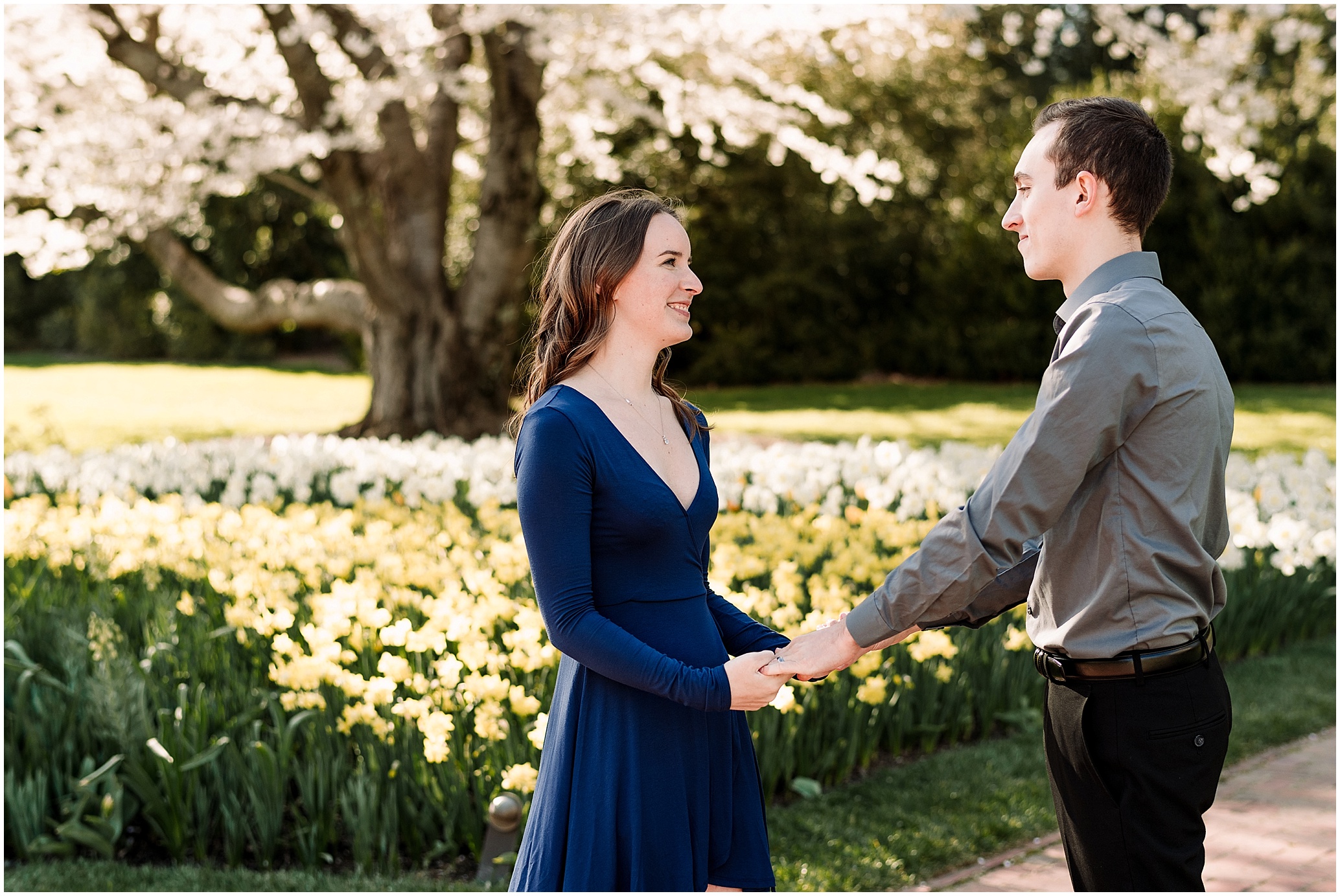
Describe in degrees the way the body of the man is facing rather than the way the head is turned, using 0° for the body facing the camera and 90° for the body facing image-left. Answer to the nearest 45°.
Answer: approximately 90°

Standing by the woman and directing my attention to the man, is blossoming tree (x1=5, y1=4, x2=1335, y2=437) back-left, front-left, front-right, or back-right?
back-left

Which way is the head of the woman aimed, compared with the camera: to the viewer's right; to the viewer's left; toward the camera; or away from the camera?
to the viewer's right

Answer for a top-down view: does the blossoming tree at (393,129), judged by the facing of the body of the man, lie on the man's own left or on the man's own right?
on the man's own right

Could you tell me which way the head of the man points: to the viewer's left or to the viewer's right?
to the viewer's left

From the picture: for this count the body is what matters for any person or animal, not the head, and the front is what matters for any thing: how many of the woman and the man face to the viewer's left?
1

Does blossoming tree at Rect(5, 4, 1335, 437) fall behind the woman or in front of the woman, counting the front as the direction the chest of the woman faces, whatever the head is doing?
behind
